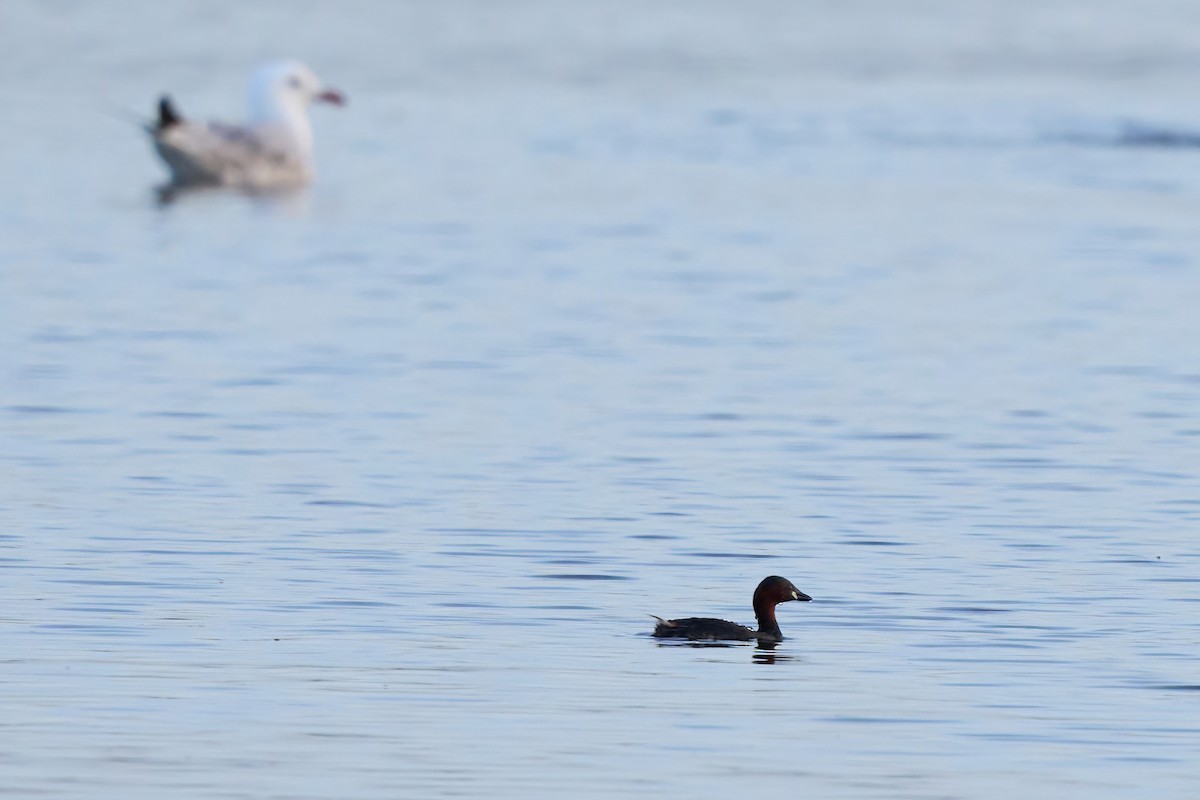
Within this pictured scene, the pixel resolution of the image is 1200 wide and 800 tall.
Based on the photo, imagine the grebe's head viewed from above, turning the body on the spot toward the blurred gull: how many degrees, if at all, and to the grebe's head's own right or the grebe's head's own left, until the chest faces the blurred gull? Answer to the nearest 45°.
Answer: approximately 135° to the grebe's head's own left

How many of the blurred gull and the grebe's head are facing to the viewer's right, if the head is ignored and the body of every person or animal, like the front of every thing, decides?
2

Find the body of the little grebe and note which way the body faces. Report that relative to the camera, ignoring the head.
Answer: to the viewer's right

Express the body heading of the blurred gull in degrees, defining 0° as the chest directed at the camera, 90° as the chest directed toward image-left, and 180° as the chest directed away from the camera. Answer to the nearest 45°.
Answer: approximately 270°

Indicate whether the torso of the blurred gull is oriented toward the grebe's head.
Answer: no

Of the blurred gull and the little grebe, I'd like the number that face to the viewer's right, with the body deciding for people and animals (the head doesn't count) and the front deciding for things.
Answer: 2

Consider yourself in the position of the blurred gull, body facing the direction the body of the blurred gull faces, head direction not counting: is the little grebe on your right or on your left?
on your right
